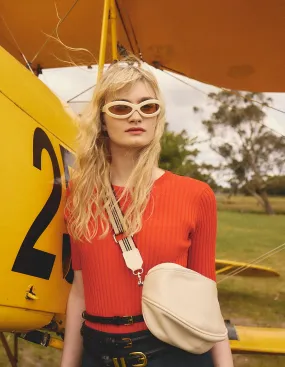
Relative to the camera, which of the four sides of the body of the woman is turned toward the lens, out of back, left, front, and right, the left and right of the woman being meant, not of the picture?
front

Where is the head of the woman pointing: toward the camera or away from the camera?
toward the camera

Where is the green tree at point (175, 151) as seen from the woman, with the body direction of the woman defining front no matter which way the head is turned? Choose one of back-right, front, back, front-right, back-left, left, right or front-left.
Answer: back

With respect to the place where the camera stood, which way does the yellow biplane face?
facing the viewer and to the left of the viewer
